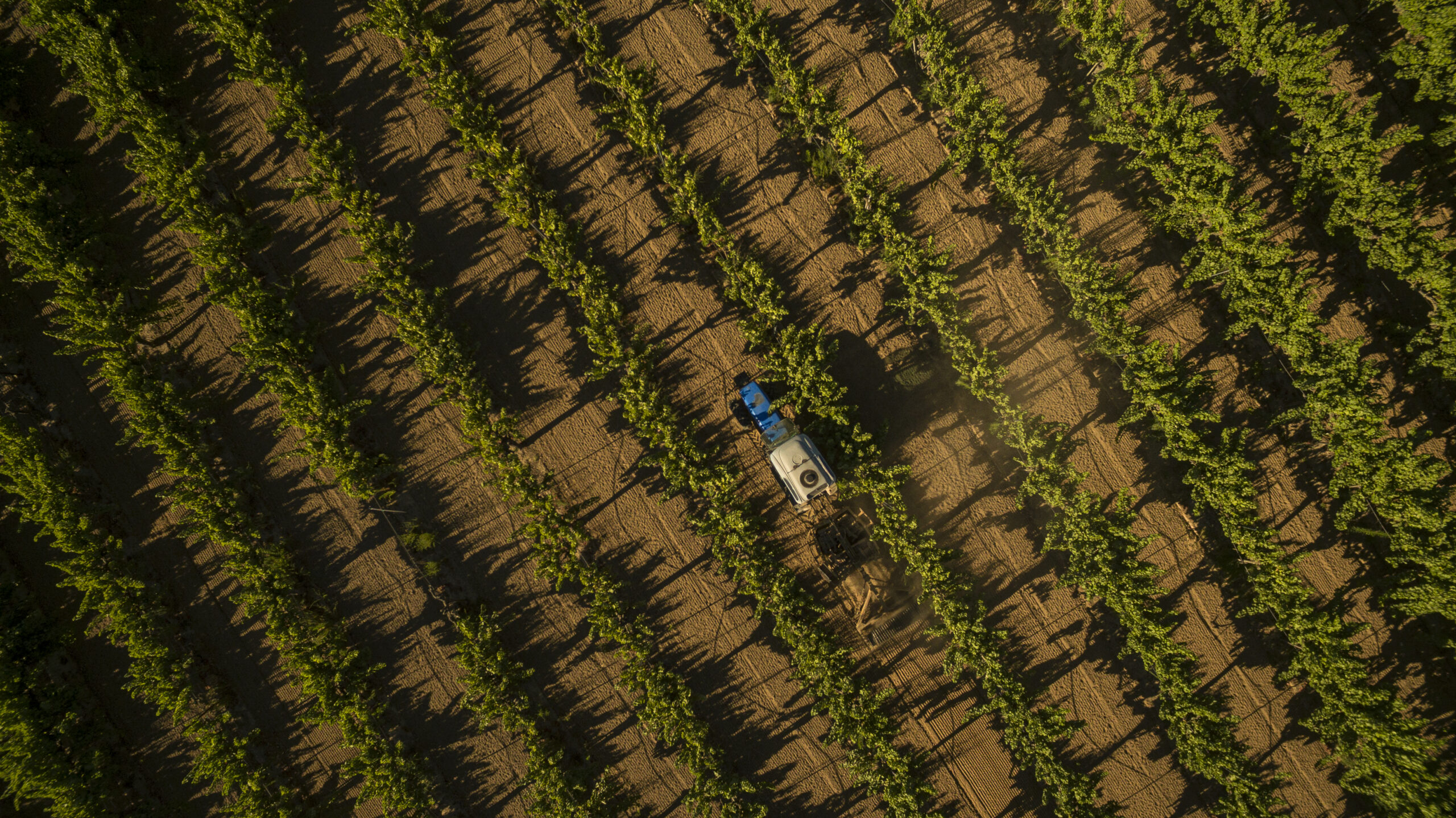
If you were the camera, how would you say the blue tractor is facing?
facing away from the viewer and to the left of the viewer

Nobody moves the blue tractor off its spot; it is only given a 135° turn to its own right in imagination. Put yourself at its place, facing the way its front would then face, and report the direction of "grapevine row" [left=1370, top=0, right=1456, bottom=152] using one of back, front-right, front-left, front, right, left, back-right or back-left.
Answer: front

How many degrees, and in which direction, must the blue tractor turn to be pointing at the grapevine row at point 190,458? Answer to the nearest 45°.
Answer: approximately 45° to its left

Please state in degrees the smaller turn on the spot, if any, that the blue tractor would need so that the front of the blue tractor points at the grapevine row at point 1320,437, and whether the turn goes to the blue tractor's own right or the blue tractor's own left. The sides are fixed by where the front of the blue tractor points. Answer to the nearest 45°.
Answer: approximately 135° to the blue tractor's own right

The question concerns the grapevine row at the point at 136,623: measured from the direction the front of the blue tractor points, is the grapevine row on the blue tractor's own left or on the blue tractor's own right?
on the blue tractor's own left

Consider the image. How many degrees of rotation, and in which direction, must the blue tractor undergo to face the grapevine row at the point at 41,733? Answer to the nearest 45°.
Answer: approximately 45° to its left

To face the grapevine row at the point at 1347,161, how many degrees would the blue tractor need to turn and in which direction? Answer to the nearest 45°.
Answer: approximately 135° to its right
